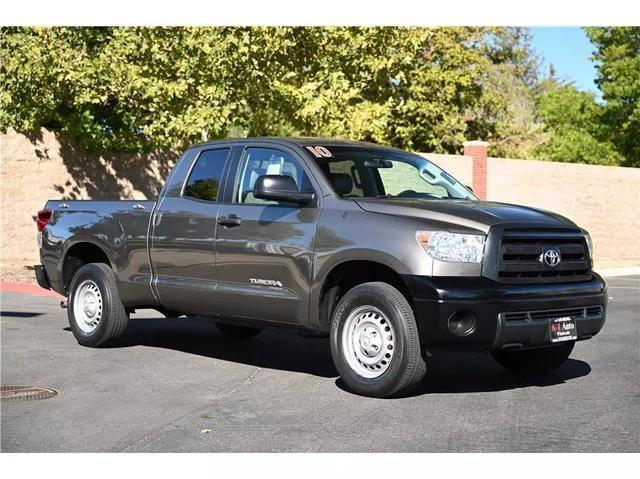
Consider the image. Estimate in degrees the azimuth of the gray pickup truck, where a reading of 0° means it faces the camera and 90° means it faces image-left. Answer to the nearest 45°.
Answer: approximately 315°

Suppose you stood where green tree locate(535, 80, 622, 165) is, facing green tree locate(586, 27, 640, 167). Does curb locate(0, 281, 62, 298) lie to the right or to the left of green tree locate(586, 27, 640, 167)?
right

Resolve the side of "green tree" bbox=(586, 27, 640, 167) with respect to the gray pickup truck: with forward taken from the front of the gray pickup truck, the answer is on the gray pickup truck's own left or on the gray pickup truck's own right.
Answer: on the gray pickup truck's own left

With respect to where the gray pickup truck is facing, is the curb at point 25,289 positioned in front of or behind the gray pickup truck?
behind

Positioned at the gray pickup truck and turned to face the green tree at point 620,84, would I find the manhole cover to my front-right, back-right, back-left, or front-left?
back-left

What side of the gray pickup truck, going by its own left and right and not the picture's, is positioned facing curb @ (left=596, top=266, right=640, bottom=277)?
left

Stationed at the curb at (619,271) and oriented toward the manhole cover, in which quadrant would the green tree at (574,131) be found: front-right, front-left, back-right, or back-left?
back-right
